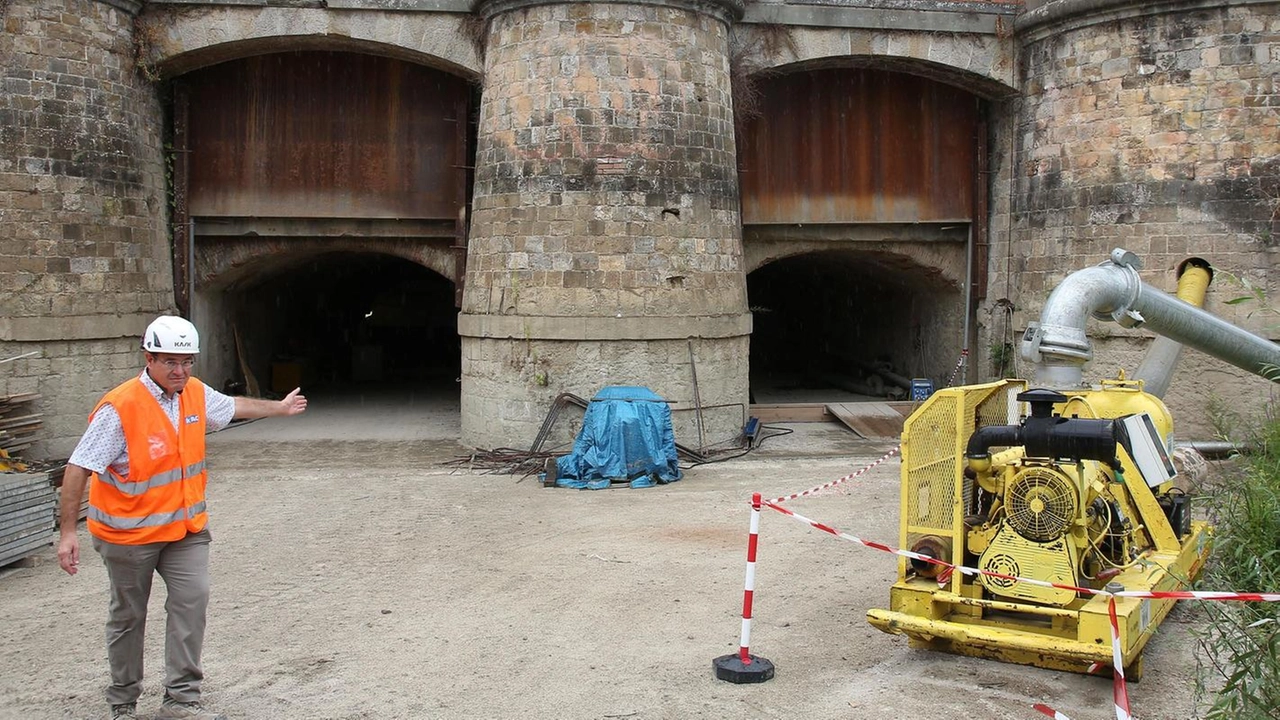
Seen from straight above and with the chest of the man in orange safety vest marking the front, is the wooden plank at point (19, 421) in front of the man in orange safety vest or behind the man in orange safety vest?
behind

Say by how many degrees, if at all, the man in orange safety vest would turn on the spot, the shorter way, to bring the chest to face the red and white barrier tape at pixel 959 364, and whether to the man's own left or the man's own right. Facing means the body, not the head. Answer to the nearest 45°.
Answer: approximately 90° to the man's own left

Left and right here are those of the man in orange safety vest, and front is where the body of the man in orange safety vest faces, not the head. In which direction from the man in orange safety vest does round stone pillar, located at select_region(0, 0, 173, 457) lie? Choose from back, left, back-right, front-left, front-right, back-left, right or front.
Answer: back-left

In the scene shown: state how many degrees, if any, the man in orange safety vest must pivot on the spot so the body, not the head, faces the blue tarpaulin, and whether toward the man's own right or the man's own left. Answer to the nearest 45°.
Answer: approximately 90° to the man's own left

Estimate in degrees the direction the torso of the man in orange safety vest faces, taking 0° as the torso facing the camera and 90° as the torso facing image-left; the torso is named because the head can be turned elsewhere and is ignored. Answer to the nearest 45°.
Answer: approximately 315°

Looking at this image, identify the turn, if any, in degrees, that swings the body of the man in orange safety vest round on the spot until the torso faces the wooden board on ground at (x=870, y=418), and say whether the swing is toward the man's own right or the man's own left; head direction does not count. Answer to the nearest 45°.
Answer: approximately 90° to the man's own left

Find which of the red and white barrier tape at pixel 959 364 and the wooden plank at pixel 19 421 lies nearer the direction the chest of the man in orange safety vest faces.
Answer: the red and white barrier tape

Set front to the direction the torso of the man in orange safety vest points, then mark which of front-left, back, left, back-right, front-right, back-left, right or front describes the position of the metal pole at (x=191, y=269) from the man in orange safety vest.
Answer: back-left

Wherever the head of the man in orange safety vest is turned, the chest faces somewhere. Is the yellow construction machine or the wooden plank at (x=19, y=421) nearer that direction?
the yellow construction machine

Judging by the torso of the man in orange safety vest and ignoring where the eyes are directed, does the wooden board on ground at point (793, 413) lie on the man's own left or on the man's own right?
on the man's own left

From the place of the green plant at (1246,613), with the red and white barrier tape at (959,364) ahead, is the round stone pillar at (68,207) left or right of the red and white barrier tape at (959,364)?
left
